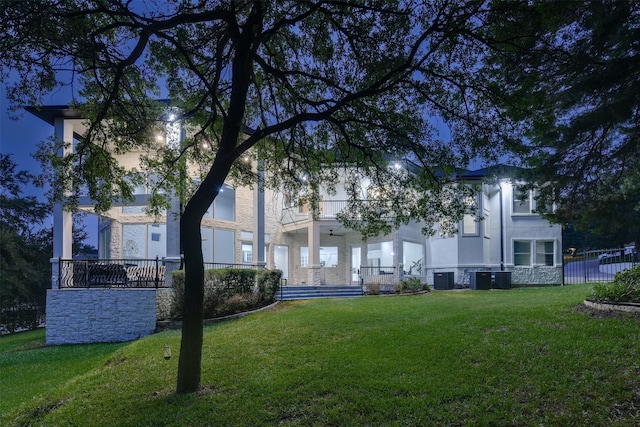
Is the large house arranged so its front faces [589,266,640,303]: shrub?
no

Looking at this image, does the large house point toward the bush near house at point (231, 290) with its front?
no

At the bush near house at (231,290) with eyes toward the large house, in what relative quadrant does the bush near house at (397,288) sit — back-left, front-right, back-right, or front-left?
front-right

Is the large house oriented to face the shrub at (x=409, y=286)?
no

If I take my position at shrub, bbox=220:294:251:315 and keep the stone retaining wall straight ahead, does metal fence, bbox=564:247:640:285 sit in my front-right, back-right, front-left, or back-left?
back-right
